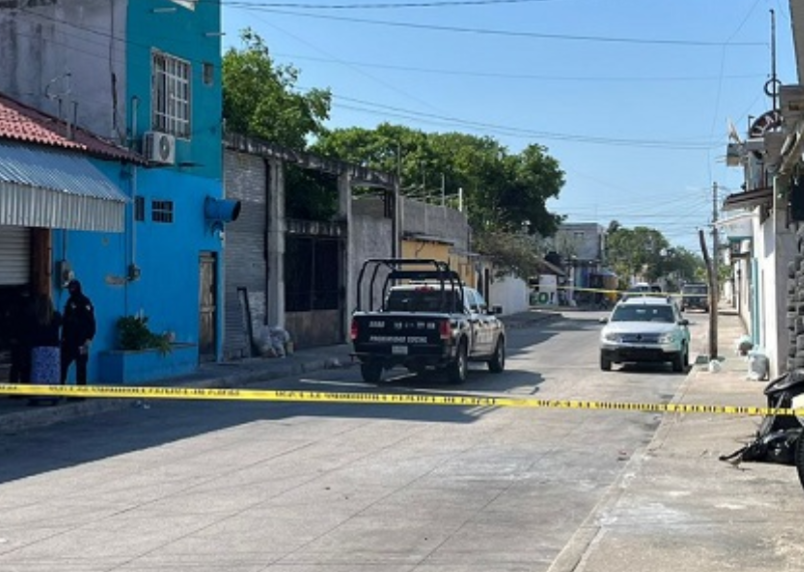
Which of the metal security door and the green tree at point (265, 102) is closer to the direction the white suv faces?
the metal security door

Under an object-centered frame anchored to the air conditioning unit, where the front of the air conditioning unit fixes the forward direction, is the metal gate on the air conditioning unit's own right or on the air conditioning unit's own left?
on the air conditioning unit's own left

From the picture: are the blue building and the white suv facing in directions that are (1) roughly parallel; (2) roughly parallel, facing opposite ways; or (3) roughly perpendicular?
roughly perpendicular

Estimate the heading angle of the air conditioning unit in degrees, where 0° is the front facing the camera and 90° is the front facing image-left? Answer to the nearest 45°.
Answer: approximately 315°

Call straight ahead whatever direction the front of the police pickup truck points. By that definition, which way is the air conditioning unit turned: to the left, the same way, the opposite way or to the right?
to the right

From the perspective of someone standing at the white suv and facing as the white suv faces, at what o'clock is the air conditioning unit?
The air conditioning unit is roughly at 2 o'clock from the white suv.

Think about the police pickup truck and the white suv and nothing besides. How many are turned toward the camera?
1

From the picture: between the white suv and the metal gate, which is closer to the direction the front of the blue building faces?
the white suv

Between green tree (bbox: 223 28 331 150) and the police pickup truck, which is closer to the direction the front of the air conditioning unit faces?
the police pickup truck

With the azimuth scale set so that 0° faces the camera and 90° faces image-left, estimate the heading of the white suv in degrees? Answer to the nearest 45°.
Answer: approximately 0°

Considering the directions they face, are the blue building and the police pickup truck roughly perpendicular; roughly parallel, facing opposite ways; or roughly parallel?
roughly perpendicular

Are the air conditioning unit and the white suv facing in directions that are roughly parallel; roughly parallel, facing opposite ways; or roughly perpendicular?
roughly perpendicular

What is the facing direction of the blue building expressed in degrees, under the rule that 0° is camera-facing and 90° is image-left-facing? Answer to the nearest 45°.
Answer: approximately 315°
